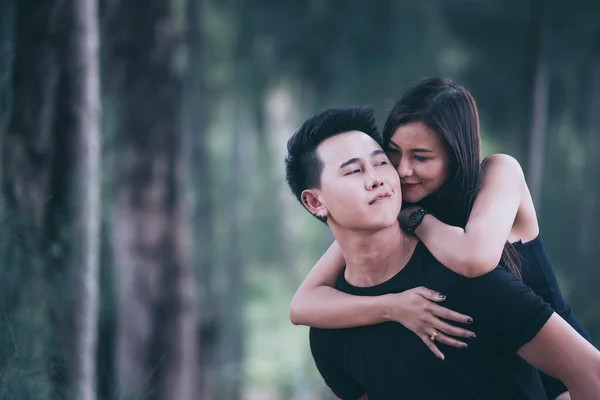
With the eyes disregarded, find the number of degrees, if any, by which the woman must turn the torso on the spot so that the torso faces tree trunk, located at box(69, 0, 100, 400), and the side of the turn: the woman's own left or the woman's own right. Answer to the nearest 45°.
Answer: approximately 90° to the woman's own right

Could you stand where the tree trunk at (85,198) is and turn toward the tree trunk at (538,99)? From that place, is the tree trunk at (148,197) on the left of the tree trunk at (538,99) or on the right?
left

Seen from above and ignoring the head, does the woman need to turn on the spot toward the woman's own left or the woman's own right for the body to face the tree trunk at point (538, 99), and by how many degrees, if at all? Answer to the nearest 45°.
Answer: approximately 135° to the woman's own right

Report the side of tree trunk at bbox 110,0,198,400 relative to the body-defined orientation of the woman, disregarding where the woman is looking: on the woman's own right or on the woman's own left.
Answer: on the woman's own right

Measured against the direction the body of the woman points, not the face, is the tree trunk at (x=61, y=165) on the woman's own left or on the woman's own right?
on the woman's own right

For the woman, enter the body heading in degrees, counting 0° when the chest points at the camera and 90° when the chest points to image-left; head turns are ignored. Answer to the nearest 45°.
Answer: approximately 45°
